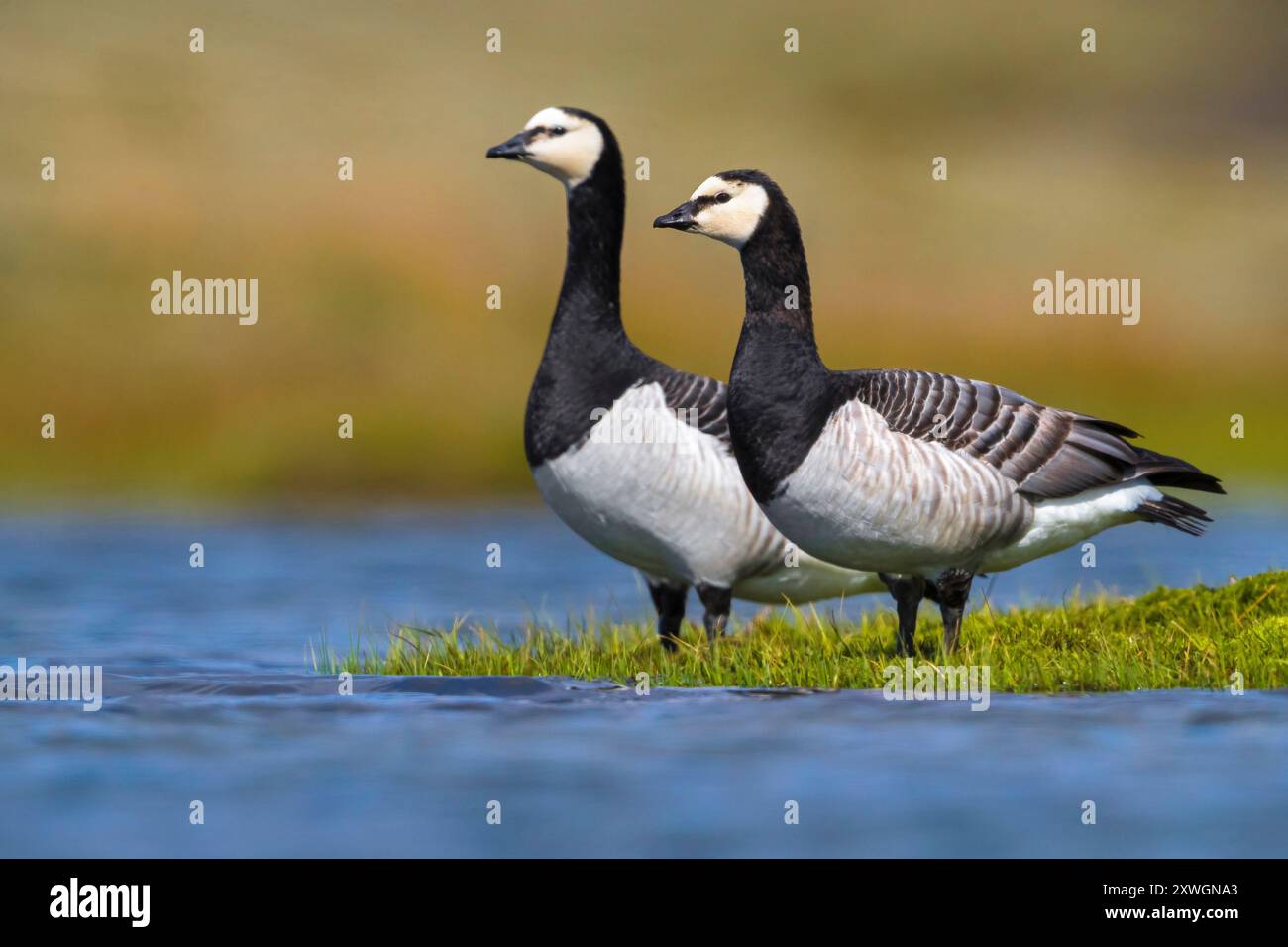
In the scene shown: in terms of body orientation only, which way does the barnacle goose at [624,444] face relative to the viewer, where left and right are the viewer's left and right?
facing the viewer and to the left of the viewer

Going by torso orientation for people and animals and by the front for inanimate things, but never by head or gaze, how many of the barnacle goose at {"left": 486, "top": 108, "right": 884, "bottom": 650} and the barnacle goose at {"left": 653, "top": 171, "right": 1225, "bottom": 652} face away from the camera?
0

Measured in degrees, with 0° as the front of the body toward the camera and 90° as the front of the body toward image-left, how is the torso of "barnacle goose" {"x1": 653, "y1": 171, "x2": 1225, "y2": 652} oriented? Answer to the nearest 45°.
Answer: approximately 90°
